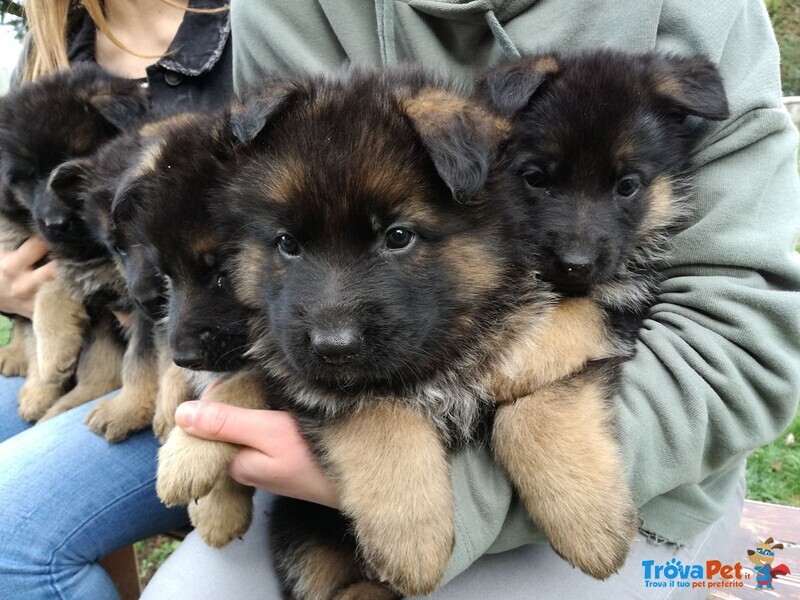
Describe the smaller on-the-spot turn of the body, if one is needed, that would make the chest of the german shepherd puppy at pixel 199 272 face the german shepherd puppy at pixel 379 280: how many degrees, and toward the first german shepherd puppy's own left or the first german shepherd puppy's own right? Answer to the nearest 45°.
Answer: approximately 45° to the first german shepherd puppy's own left

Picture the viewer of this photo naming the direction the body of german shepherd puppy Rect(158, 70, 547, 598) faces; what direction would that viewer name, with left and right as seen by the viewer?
facing the viewer

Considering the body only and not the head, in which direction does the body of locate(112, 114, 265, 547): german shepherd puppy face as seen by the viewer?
toward the camera

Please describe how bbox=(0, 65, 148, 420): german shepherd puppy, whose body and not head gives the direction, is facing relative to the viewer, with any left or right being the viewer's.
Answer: facing the viewer and to the left of the viewer

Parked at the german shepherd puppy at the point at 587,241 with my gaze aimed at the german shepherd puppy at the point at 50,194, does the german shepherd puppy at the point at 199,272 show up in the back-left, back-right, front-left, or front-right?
front-left

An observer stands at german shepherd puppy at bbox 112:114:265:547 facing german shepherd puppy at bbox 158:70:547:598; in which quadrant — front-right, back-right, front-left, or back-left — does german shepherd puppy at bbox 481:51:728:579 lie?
front-left

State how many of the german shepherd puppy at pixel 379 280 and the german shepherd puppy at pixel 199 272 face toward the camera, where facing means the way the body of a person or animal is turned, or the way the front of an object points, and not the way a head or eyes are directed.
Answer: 2

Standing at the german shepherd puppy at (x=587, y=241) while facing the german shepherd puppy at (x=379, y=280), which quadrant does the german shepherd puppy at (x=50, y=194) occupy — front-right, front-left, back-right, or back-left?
front-right

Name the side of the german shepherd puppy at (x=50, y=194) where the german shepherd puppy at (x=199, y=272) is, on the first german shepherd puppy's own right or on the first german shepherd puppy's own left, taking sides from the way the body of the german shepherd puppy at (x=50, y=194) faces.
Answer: on the first german shepherd puppy's own left
